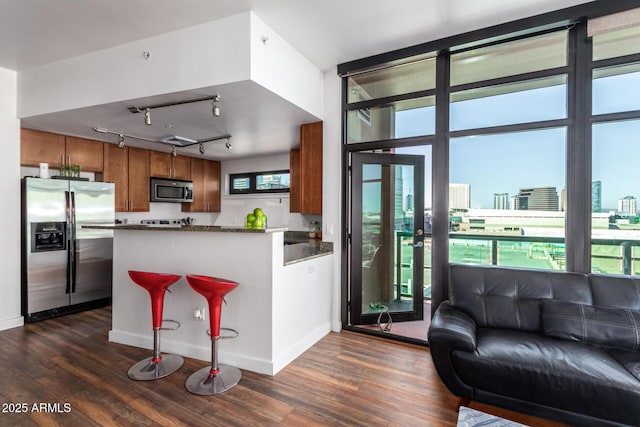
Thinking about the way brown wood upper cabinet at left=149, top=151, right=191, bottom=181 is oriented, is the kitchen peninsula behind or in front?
in front

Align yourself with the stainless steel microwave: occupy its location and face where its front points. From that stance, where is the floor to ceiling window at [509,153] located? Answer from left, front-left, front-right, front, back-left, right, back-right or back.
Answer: front

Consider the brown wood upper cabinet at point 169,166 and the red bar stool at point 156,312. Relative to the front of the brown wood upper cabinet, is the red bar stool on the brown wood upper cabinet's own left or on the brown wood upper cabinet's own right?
on the brown wood upper cabinet's own right

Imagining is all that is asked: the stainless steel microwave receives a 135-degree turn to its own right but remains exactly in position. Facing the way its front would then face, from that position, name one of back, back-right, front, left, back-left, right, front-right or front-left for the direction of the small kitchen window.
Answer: back

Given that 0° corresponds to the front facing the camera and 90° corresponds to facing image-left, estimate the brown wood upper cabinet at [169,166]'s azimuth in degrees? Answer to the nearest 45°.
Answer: approximately 315°

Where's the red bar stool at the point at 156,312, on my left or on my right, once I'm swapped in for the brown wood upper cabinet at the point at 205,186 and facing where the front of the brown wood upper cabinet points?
on my right

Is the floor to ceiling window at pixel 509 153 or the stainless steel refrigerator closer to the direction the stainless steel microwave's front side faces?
the floor to ceiling window

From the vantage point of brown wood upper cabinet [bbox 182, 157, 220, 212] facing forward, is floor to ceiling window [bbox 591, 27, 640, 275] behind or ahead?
ahead

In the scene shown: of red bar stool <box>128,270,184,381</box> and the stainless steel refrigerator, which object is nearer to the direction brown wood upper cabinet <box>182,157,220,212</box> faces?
the red bar stool

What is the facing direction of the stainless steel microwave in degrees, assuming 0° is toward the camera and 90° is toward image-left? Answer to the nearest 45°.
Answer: approximately 315°
